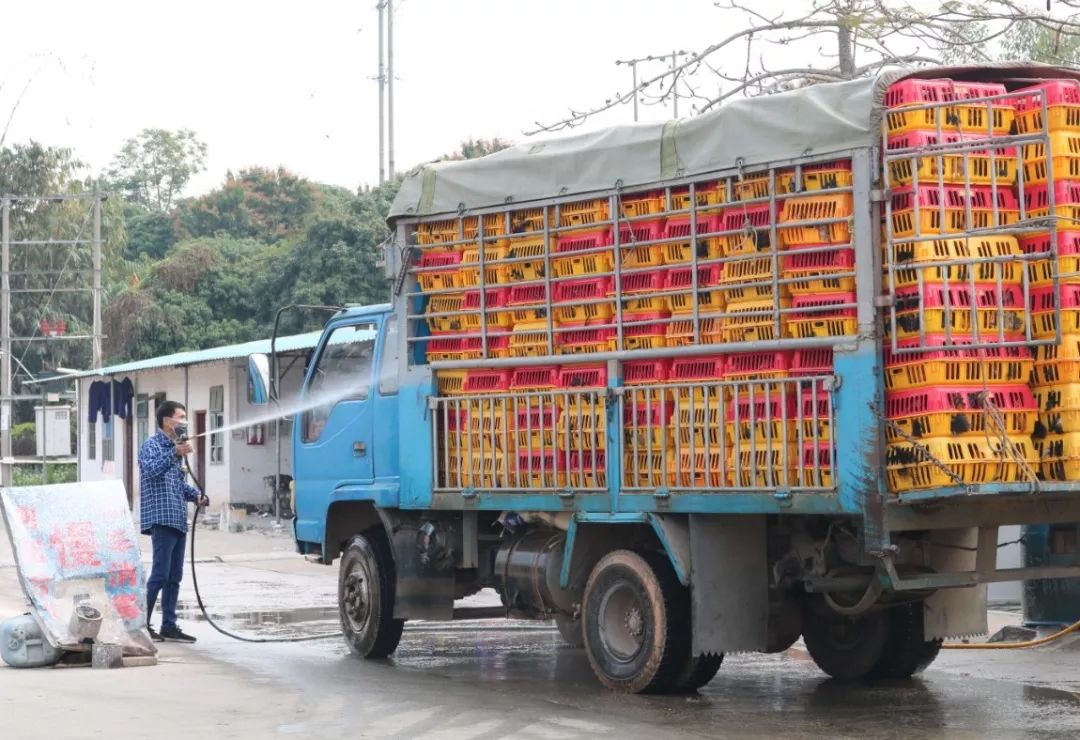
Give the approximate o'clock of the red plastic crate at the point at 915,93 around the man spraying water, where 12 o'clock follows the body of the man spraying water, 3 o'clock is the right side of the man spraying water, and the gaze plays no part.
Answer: The red plastic crate is roughly at 2 o'clock from the man spraying water.

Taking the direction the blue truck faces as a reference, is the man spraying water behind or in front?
in front

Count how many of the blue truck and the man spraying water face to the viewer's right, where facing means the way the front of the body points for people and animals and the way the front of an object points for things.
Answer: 1

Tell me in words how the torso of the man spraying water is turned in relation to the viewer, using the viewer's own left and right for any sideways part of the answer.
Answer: facing to the right of the viewer

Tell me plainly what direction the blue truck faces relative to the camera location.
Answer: facing away from the viewer and to the left of the viewer

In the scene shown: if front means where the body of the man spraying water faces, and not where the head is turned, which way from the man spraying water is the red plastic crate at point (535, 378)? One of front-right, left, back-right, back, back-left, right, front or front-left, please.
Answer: front-right

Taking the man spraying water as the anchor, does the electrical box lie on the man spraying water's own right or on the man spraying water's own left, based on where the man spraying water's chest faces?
on the man spraying water's own left
